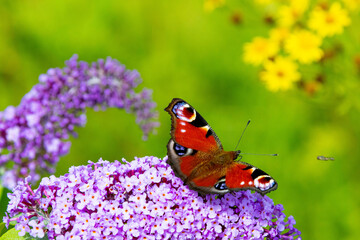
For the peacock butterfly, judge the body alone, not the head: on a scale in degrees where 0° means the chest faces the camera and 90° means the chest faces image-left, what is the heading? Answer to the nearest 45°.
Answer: approximately 225°
